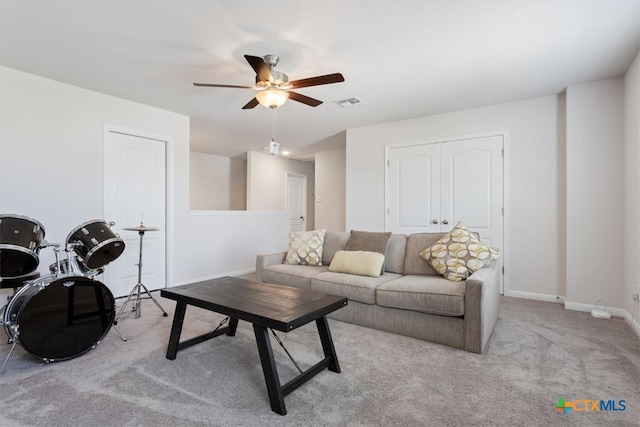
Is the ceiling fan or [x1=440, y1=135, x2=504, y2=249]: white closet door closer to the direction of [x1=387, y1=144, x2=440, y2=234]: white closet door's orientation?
the ceiling fan

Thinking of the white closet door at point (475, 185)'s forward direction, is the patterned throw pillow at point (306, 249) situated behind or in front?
in front

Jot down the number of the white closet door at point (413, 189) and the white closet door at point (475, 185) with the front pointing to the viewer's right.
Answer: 0

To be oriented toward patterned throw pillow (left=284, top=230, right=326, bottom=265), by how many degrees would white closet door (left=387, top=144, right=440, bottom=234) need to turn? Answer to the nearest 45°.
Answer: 0° — it already faces it

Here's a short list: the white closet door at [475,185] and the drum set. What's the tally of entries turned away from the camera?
0

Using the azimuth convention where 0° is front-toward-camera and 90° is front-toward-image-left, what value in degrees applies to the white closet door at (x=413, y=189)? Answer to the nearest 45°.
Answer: approximately 45°

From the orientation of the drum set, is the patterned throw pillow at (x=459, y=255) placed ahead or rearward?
ahead

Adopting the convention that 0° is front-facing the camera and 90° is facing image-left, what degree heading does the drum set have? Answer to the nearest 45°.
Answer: approximately 315°

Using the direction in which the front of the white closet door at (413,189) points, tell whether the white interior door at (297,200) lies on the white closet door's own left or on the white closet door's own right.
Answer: on the white closet door's own right

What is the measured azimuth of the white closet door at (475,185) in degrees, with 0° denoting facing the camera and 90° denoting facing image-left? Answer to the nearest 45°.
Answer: approximately 45°

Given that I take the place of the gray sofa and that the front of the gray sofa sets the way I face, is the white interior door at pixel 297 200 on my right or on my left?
on my right

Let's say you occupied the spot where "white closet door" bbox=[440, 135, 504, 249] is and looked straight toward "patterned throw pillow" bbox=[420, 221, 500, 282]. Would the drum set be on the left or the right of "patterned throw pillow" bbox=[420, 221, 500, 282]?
right
